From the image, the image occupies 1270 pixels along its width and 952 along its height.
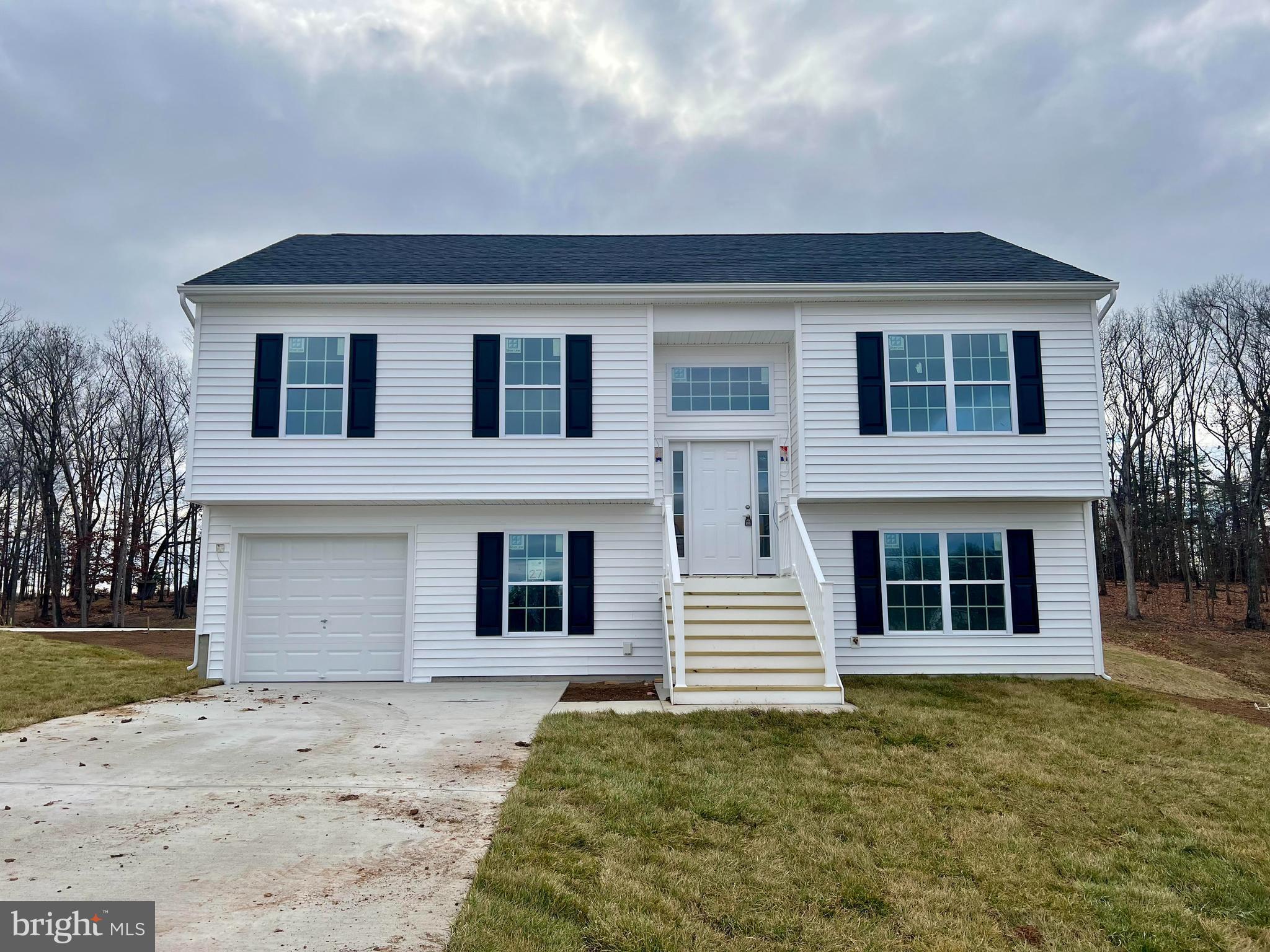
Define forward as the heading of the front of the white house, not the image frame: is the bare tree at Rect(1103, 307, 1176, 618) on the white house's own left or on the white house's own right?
on the white house's own left

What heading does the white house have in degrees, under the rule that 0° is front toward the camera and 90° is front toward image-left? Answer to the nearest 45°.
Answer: approximately 0°

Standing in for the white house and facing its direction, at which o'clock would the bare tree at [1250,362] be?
The bare tree is roughly at 8 o'clock from the white house.
